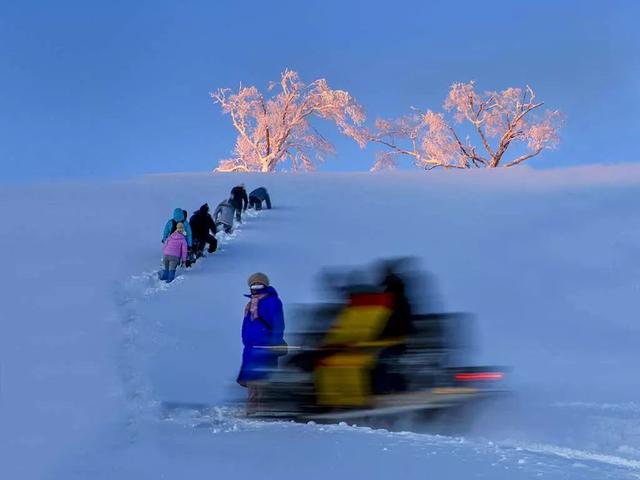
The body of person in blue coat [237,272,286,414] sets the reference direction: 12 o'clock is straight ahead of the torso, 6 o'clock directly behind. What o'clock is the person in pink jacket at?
The person in pink jacket is roughly at 4 o'clock from the person in blue coat.

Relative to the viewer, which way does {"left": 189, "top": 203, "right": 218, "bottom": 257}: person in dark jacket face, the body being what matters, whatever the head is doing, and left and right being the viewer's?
facing away from the viewer and to the right of the viewer

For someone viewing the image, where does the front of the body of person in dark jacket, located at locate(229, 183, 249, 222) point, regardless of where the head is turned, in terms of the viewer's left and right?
facing away from the viewer and to the right of the viewer

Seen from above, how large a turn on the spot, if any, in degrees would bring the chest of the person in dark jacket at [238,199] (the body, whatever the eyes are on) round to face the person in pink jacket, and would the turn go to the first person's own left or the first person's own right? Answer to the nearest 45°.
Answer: approximately 135° to the first person's own right

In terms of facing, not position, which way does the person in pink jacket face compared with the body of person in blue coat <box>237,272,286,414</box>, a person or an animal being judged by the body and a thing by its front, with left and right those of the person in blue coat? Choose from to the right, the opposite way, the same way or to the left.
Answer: the opposite way

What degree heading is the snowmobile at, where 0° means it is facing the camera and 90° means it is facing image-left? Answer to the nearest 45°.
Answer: approximately 90°

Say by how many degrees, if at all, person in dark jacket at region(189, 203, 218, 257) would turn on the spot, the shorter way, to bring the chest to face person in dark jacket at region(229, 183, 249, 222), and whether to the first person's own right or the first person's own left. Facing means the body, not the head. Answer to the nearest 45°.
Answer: approximately 45° to the first person's own left

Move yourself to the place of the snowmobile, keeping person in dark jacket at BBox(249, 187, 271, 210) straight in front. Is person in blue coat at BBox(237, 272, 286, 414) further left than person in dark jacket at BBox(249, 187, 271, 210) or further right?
left

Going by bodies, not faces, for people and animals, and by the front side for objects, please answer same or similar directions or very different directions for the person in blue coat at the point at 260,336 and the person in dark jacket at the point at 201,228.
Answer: very different directions

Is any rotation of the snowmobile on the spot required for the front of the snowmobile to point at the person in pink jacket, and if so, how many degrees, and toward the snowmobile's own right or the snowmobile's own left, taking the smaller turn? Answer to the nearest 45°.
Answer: approximately 45° to the snowmobile's own right

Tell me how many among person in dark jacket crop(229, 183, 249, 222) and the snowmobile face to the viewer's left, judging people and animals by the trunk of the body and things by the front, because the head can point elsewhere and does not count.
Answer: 1

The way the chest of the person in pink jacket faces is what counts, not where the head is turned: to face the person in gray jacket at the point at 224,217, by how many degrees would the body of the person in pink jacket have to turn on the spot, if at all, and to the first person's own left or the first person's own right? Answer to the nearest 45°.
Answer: approximately 45° to the first person's own left

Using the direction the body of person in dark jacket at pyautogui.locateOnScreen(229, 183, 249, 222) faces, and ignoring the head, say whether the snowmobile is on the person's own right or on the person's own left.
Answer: on the person's own right

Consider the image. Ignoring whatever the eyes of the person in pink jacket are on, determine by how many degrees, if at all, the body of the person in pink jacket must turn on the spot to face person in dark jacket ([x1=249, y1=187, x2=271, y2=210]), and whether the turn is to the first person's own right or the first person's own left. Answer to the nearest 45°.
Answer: approximately 45° to the first person's own left

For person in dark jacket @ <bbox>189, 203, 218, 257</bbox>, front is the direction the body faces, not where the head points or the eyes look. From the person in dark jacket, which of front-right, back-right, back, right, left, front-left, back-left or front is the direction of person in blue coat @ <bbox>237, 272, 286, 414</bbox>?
back-right
